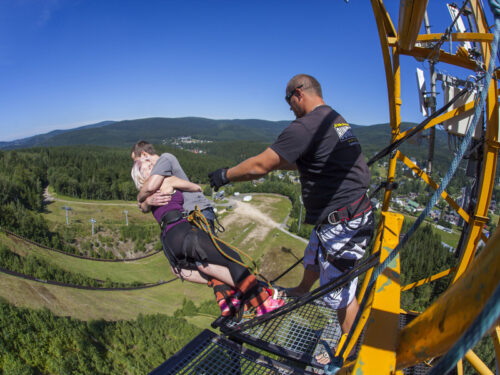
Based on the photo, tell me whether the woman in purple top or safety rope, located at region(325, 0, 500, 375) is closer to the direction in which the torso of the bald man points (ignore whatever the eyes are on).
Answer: the woman in purple top

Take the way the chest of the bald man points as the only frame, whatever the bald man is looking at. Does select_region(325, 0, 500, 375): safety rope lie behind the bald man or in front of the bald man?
behind

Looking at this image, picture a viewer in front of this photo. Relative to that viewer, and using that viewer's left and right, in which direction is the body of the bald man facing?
facing away from the viewer and to the left of the viewer

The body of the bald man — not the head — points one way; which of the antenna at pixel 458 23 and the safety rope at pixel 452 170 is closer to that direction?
the antenna

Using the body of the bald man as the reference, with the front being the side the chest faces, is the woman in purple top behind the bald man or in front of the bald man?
in front

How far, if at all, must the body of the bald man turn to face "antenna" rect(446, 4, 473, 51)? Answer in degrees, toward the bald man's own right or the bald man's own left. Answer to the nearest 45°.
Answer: approximately 90° to the bald man's own right
